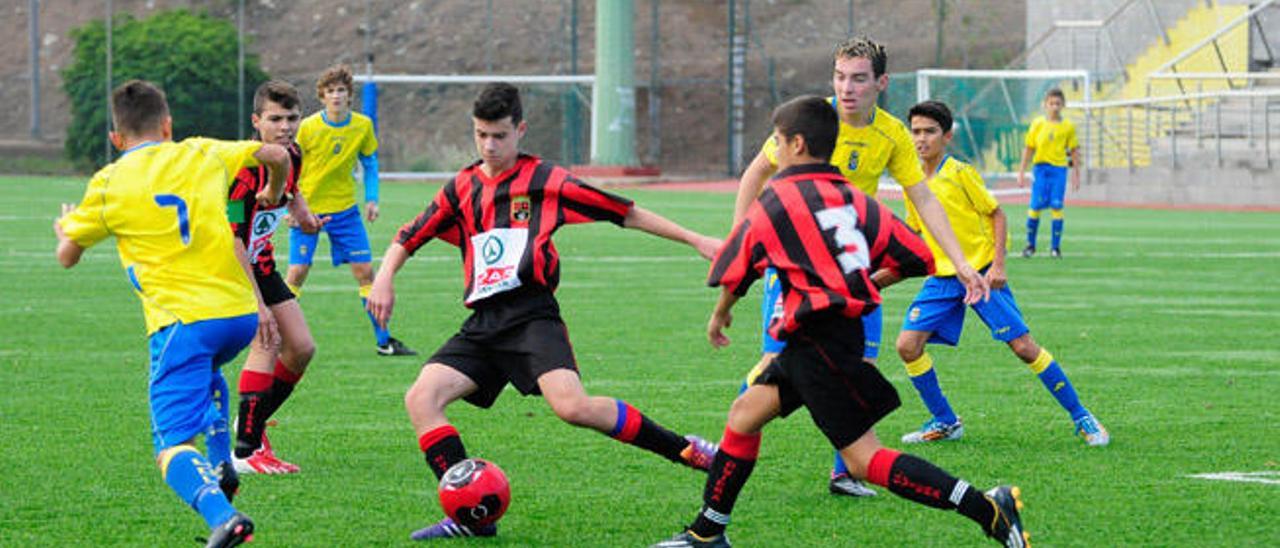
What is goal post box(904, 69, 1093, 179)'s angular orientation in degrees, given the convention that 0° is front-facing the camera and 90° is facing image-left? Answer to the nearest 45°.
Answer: approximately 0°

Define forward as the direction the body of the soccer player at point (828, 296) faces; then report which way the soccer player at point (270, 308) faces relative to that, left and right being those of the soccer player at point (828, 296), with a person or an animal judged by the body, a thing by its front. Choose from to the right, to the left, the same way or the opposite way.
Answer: the opposite way

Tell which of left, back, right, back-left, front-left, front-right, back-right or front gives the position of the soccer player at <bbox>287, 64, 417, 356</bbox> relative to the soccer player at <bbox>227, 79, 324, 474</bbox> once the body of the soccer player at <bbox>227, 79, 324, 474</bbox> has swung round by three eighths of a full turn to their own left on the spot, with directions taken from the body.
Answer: front

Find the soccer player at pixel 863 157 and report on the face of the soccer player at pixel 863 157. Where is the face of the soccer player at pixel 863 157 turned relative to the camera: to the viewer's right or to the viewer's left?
to the viewer's left

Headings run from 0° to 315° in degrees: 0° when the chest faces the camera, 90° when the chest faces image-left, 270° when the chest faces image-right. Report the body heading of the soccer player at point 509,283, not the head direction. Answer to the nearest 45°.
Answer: approximately 45°

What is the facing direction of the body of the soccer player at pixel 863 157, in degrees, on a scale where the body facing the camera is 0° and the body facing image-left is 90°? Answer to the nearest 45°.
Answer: approximately 45°

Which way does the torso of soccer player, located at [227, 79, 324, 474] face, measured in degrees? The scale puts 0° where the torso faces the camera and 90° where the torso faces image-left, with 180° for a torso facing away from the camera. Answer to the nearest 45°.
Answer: approximately 315°

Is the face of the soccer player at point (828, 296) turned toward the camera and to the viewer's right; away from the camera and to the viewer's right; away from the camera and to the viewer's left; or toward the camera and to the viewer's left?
away from the camera and to the viewer's left

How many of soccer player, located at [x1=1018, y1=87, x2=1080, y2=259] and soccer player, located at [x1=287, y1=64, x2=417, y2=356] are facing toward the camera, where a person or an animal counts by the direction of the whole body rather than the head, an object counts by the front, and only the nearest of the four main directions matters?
2

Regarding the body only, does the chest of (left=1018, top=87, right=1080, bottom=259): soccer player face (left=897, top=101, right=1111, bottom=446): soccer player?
yes

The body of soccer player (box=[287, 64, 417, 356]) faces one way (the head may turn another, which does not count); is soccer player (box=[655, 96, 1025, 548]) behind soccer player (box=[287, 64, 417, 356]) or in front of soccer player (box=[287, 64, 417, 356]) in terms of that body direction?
in front

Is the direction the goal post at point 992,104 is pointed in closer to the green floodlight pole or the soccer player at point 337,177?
the soccer player
